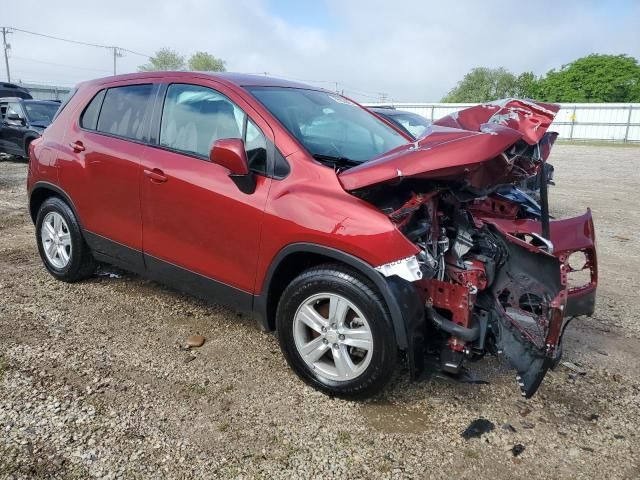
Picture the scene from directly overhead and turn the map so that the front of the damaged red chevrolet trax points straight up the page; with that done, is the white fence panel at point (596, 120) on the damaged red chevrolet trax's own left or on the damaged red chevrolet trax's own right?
on the damaged red chevrolet trax's own left

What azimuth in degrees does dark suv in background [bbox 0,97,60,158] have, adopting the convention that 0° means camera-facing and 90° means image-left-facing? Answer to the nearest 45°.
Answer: approximately 315°

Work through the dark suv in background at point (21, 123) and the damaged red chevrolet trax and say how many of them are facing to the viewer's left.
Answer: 0

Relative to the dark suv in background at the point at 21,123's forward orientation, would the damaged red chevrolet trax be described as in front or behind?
in front

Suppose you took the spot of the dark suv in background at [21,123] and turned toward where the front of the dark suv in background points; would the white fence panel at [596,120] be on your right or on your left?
on your left

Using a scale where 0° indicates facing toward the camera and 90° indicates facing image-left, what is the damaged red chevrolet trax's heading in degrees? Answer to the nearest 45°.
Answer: approximately 315°

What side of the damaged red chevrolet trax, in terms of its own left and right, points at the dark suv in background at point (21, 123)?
back
